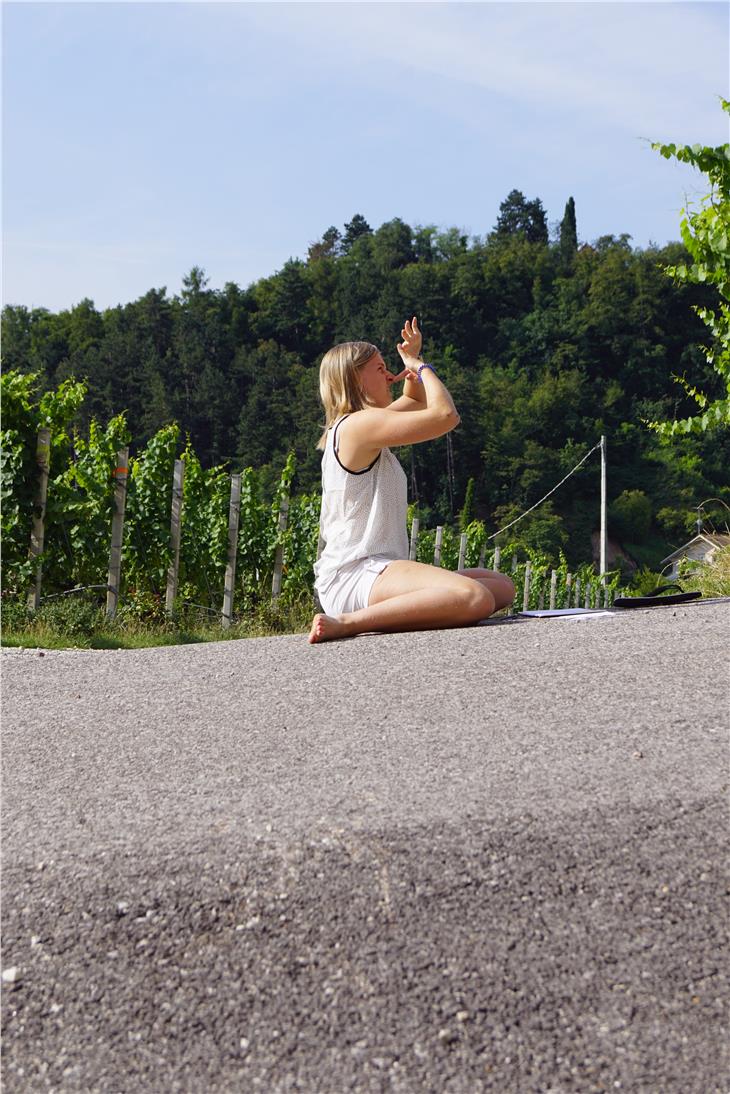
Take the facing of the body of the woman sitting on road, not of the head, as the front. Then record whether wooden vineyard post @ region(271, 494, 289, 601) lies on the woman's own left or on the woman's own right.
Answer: on the woman's own left

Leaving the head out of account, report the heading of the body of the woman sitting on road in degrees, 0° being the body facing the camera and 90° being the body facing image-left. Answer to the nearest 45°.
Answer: approximately 270°

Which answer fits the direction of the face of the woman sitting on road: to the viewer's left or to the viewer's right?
to the viewer's right

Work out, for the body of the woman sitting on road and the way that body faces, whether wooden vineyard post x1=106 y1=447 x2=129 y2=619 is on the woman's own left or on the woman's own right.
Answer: on the woman's own left

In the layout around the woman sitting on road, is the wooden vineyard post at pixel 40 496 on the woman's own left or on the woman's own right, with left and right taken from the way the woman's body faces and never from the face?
on the woman's own left
